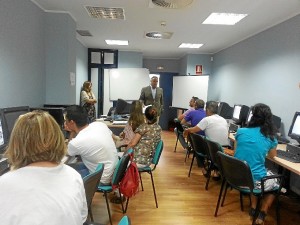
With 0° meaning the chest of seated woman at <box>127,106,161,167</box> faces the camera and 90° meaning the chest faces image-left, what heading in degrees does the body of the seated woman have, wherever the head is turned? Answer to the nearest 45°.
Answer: approximately 135°

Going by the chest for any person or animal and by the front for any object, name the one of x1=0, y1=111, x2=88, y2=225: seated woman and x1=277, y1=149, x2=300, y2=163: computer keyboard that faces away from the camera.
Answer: the seated woman

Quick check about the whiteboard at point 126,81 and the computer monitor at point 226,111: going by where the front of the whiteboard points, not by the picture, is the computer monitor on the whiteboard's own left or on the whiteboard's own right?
on the whiteboard's own left

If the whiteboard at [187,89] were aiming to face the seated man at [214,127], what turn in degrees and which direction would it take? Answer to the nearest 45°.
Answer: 0° — it already faces them

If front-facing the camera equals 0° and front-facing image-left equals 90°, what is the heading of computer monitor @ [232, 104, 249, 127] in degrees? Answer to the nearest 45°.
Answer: approximately 45°

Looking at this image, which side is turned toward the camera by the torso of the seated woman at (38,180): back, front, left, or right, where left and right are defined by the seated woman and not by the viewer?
back

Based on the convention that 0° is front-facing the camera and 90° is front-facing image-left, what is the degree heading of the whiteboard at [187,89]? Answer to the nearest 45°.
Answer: approximately 0°

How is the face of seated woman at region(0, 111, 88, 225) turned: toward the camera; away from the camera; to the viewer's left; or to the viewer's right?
away from the camera

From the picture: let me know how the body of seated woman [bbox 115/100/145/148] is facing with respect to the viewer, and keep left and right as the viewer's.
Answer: facing away from the viewer and to the left of the viewer

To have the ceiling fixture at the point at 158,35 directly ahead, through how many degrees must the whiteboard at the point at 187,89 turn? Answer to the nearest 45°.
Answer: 0° — it already faces it
